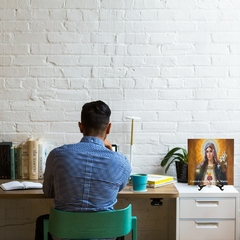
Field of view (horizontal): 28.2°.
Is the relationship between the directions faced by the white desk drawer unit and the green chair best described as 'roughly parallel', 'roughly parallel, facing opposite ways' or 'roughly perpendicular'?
roughly parallel, facing opposite ways

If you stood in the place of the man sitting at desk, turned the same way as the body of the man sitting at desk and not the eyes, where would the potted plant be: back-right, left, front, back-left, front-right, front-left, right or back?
front-right

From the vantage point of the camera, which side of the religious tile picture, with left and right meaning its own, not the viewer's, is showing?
front

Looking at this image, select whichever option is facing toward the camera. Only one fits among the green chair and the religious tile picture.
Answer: the religious tile picture

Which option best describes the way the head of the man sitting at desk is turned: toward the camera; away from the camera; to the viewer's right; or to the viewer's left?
away from the camera

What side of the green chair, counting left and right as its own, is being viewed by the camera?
back

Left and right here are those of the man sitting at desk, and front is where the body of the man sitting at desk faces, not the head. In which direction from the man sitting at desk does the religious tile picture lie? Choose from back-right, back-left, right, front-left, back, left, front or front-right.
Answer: front-right

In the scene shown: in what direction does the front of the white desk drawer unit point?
toward the camera

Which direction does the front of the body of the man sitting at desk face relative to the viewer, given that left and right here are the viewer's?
facing away from the viewer

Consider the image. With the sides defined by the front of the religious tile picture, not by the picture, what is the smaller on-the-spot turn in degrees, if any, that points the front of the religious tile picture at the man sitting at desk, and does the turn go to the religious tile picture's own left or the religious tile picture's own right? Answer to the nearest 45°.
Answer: approximately 45° to the religious tile picture's own right

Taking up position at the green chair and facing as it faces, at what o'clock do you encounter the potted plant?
The potted plant is roughly at 1 o'clock from the green chair.

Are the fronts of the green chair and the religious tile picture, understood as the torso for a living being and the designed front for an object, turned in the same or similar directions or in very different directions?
very different directions

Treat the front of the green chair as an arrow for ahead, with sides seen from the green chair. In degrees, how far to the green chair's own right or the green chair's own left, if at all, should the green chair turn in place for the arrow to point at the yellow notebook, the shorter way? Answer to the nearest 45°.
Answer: approximately 45° to the green chair's own right

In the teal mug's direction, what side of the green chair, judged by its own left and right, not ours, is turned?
front

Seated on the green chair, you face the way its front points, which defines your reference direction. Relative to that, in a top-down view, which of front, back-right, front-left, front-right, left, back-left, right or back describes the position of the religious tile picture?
front-right

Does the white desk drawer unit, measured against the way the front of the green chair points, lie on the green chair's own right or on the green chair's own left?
on the green chair's own right
